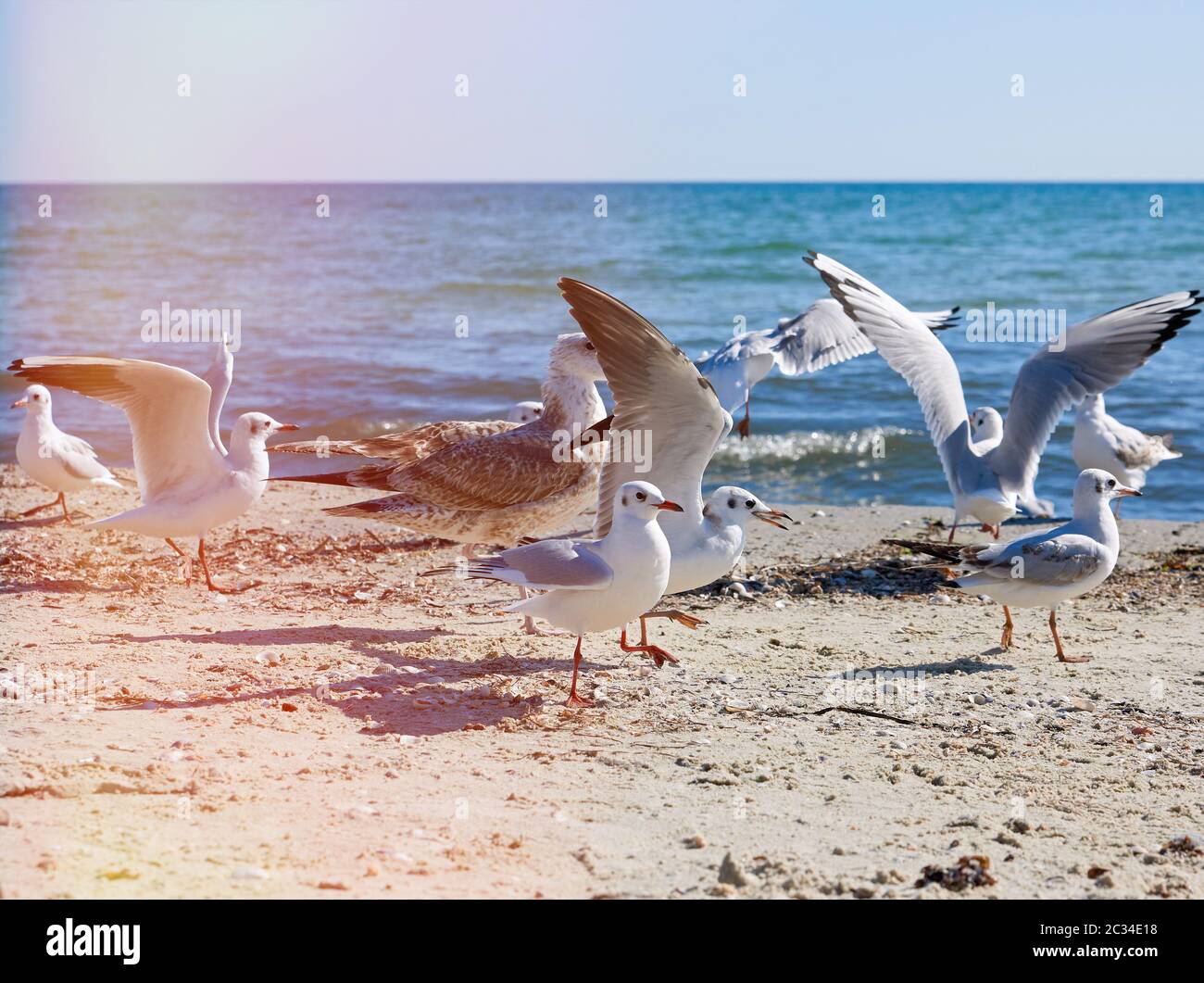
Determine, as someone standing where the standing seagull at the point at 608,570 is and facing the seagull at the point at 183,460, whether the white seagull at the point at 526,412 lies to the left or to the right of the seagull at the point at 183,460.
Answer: right

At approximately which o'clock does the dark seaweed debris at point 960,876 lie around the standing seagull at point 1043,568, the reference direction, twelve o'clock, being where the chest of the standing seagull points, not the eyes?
The dark seaweed debris is roughly at 3 o'clock from the standing seagull.

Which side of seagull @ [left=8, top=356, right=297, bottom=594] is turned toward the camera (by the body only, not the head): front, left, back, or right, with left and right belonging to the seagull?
right

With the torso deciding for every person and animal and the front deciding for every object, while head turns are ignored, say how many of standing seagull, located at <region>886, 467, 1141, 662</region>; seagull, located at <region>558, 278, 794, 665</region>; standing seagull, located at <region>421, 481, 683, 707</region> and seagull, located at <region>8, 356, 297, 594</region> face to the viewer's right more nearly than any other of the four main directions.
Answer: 4

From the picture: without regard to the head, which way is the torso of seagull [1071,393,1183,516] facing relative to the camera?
to the viewer's left

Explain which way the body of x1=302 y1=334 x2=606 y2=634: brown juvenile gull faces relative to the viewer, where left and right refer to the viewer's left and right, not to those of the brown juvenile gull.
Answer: facing to the right of the viewer

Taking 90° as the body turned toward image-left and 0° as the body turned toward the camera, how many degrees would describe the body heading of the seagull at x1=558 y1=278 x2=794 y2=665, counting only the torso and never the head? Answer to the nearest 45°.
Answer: approximately 270°

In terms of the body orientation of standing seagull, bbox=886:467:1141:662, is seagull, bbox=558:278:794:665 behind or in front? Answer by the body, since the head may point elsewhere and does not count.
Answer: behind

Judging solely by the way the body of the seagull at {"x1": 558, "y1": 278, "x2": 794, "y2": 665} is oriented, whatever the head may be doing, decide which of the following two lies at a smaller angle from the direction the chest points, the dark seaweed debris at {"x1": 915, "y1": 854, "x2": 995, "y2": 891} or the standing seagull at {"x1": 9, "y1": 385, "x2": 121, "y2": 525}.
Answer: the dark seaweed debris

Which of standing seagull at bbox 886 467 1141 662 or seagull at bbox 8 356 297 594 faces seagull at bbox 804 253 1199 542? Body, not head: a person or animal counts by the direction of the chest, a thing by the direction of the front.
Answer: seagull at bbox 8 356 297 594

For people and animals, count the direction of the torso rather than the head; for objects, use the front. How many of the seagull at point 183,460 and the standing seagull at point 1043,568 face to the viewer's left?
0

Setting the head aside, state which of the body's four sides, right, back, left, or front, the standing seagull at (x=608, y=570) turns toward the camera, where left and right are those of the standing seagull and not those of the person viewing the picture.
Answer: right
